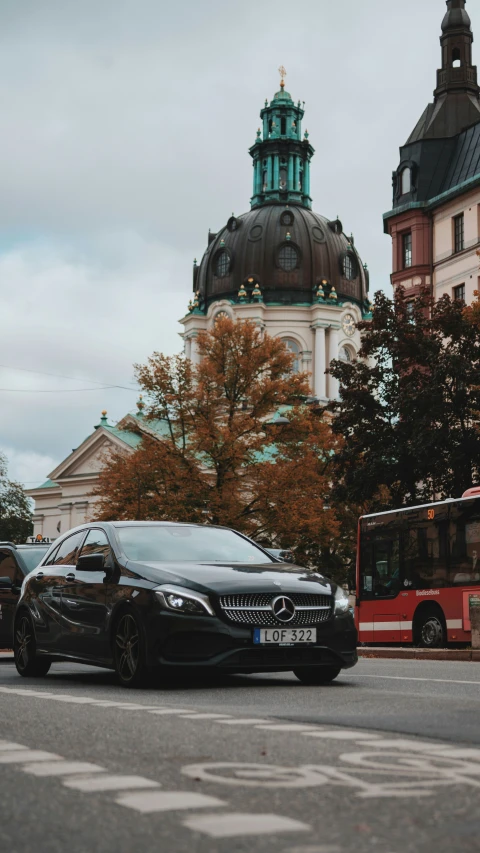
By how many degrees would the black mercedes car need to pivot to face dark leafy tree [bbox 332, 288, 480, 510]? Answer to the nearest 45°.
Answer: approximately 135° to its left

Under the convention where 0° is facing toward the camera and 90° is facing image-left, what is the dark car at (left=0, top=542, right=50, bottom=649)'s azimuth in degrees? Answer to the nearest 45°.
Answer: approximately 315°

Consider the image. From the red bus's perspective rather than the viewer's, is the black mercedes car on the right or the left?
on its left

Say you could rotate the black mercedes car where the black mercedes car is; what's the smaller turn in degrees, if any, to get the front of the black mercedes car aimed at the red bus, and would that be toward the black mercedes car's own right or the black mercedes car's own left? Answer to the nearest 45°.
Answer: approximately 135° to the black mercedes car's own left

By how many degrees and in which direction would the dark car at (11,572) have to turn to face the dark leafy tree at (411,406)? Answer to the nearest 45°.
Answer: approximately 90° to its left

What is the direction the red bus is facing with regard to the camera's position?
facing away from the viewer and to the left of the viewer
